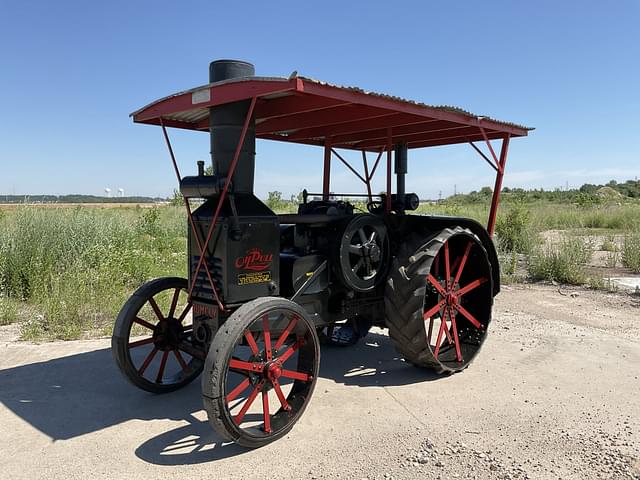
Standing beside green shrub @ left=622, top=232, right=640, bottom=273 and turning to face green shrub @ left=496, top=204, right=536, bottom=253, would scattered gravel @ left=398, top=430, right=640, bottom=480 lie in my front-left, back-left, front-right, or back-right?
back-left

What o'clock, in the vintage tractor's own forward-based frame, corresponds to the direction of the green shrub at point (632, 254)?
The green shrub is roughly at 6 o'clock from the vintage tractor.

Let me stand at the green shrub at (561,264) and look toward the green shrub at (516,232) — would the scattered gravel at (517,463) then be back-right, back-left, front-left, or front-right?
back-left

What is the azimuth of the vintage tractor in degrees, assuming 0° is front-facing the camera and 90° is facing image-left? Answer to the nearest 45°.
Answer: approximately 45°

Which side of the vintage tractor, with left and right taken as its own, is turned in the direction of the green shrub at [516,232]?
back

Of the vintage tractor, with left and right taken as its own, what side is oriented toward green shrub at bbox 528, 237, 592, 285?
back

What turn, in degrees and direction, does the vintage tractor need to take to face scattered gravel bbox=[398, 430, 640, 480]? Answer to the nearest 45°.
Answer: approximately 90° to its left

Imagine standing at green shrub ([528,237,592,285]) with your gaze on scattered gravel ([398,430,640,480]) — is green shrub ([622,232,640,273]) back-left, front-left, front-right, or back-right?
back-left
